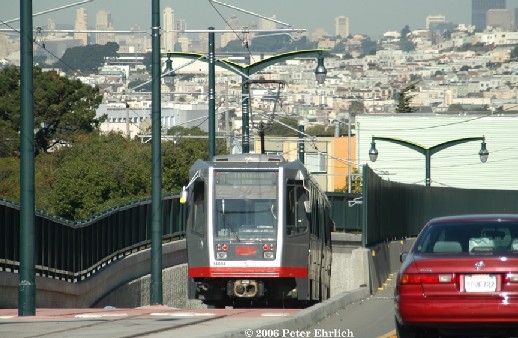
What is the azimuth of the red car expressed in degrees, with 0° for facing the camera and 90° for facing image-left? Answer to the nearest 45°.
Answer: approximately 180°

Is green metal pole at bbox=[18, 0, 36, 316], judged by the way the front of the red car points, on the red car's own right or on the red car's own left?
on the red car's own left

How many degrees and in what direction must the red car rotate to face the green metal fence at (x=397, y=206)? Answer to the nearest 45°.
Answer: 0° — it already faces it
